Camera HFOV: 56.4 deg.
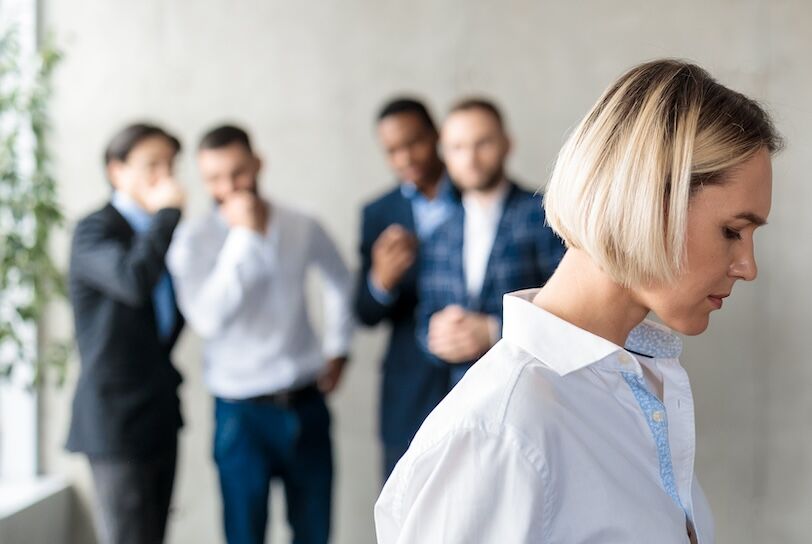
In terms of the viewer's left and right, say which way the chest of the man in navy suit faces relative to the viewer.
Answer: facing the viewer and to the right of the viewer

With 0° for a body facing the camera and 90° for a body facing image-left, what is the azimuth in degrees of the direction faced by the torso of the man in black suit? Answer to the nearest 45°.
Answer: approximately 315°

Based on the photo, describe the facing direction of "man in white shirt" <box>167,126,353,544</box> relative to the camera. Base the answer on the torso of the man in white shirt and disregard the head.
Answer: toward the camera

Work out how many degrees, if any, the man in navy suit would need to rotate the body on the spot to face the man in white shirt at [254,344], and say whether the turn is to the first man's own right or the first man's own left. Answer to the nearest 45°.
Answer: approximately 135° to the first man's own right

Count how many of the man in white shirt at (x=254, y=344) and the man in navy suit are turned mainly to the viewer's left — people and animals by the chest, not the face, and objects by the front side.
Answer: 0

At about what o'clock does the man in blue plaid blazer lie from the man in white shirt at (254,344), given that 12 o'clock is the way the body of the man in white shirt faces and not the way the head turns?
The man in blue plaid blazer is roughly at 10 o'clock from the man in white shirt.

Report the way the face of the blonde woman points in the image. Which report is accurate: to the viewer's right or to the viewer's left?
to the viewer's right

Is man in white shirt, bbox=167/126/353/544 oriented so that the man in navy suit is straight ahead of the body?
no

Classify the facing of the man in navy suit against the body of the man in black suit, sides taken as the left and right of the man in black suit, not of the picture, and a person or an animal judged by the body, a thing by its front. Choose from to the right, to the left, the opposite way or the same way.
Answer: the same way

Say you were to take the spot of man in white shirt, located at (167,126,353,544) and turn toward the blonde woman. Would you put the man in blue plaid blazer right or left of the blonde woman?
left

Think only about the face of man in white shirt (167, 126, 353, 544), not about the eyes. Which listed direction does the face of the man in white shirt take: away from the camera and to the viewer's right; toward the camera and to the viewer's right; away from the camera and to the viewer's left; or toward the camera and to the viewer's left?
toward the camera and to the viewer's left

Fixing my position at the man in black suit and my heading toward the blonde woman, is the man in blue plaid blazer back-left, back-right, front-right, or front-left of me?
front-left

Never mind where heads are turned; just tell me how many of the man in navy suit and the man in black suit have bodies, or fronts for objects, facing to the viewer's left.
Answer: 0
